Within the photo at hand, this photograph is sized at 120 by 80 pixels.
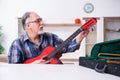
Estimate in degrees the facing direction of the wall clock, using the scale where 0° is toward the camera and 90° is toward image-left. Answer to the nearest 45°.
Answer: approximately 0°
